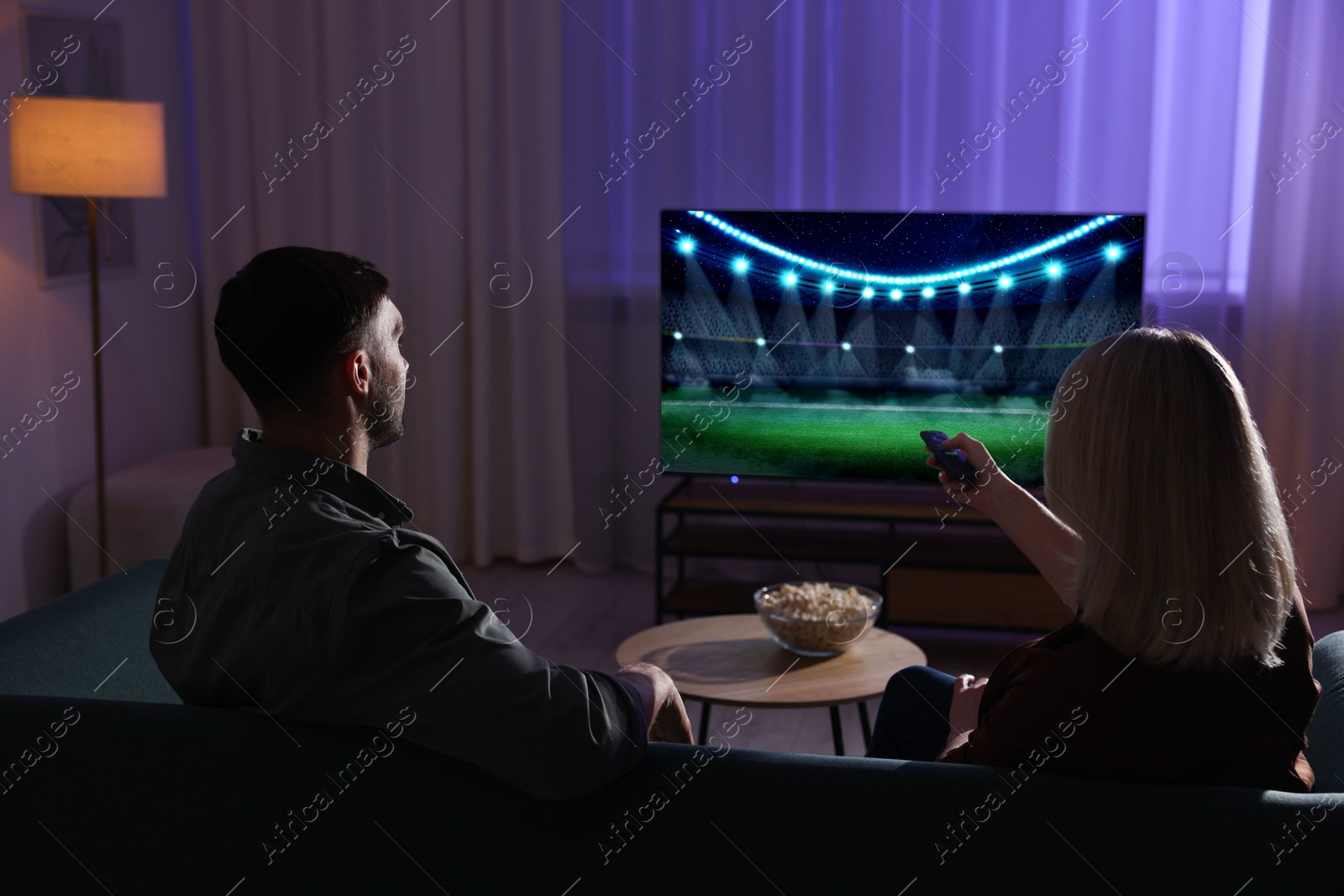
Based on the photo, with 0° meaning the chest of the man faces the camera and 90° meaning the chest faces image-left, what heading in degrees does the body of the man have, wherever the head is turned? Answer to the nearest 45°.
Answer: approximately 225°

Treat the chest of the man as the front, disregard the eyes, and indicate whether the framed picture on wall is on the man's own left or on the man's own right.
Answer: on the man's own left

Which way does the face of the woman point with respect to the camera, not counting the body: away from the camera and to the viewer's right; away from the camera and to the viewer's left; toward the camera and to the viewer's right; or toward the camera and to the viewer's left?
away from the camera and to the viewer's left

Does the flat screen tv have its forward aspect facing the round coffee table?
yes

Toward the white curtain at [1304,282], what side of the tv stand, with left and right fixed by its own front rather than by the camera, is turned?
left

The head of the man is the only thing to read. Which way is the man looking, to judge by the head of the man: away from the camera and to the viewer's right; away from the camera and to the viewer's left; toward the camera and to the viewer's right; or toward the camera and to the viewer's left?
away from the camera and to the viewer's right

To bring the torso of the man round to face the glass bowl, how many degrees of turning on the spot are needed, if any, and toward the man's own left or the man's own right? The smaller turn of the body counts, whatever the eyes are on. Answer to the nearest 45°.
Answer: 0° — they already face it

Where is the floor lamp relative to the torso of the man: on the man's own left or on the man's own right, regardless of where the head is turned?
on the man's own left

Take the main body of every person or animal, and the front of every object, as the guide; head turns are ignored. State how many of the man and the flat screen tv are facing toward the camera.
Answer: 1
